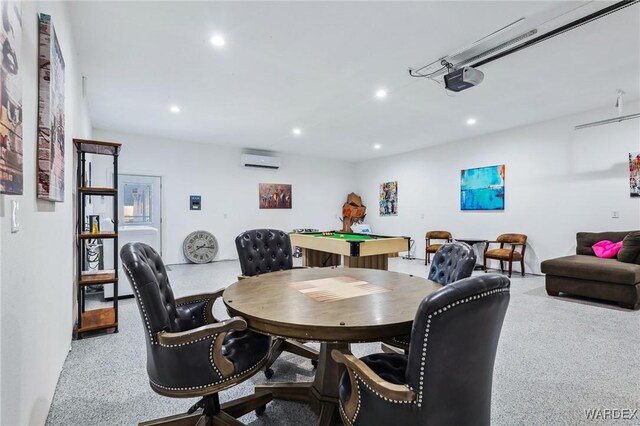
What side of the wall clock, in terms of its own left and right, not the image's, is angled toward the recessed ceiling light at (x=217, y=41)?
front

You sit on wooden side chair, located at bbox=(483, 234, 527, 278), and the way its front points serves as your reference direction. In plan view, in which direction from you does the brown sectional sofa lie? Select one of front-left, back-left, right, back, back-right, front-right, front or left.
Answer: left

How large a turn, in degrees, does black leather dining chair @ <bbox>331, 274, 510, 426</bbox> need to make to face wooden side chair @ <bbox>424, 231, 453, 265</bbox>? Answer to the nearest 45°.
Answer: approximately 45° to its right

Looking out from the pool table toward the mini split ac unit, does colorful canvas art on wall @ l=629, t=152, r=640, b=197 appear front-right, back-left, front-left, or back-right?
back-right

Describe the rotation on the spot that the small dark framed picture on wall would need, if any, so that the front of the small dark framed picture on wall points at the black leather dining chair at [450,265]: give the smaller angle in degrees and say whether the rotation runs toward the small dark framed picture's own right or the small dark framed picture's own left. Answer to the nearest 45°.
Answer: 0° — it already faces it

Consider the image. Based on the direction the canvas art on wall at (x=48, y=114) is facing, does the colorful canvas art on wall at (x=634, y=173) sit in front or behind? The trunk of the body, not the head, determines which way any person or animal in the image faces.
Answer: in front

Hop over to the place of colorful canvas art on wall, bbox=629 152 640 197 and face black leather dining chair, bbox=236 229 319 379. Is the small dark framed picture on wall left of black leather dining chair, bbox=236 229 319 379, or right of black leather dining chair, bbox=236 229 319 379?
right

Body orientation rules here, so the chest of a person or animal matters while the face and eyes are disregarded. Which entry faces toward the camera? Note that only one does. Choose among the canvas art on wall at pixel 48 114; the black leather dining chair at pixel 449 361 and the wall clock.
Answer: the wall clock

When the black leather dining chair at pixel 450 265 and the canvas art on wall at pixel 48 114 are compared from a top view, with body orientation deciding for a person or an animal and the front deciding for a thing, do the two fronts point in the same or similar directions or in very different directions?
very different directions

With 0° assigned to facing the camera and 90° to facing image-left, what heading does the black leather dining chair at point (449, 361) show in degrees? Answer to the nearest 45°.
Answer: approximately 135°

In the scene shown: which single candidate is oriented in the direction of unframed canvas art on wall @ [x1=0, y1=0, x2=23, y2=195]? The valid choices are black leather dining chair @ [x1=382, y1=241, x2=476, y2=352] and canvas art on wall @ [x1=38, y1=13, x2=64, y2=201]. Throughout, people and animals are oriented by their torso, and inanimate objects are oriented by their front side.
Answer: the black leather dining chair

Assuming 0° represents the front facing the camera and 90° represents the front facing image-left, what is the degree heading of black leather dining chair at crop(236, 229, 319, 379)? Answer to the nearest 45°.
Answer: approximately 315°
